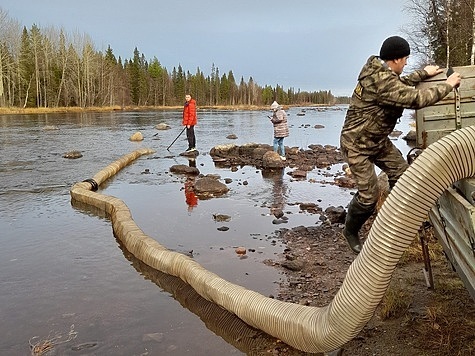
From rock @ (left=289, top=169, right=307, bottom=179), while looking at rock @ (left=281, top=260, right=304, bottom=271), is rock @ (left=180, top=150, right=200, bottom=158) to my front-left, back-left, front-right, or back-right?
back-right

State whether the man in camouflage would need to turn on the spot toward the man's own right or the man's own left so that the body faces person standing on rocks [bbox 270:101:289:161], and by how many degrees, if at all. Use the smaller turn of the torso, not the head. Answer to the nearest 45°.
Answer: approximately 90° to the man's own left

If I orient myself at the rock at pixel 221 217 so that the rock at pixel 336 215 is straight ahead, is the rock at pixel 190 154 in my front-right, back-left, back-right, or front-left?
back-left

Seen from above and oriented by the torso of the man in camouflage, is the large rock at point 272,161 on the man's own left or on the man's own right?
on the man's own left

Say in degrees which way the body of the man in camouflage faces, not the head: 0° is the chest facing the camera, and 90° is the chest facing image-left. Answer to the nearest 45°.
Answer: approximately 270°
